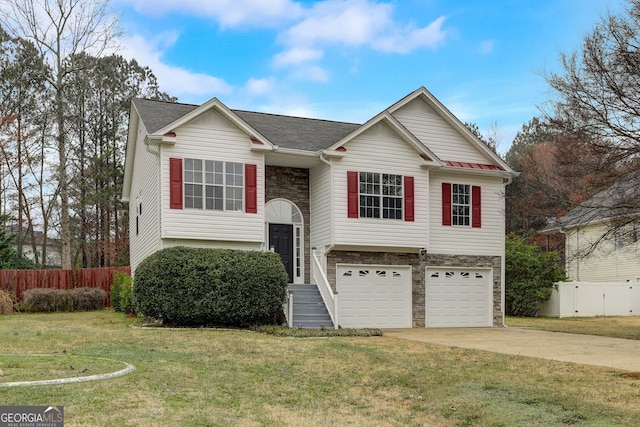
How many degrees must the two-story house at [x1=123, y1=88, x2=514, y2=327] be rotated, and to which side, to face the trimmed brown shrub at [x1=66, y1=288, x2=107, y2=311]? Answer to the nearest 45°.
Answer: approximately 135° to its right

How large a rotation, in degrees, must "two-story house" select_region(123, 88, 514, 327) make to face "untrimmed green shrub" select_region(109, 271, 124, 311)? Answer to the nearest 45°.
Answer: approximately 135° to its right

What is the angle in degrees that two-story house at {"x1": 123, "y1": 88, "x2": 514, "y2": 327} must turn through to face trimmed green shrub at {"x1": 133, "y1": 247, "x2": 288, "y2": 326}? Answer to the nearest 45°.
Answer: approximately 45° to its right

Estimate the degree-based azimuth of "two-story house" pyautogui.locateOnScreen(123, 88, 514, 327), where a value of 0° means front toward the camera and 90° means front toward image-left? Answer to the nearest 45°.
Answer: approximately 0°
